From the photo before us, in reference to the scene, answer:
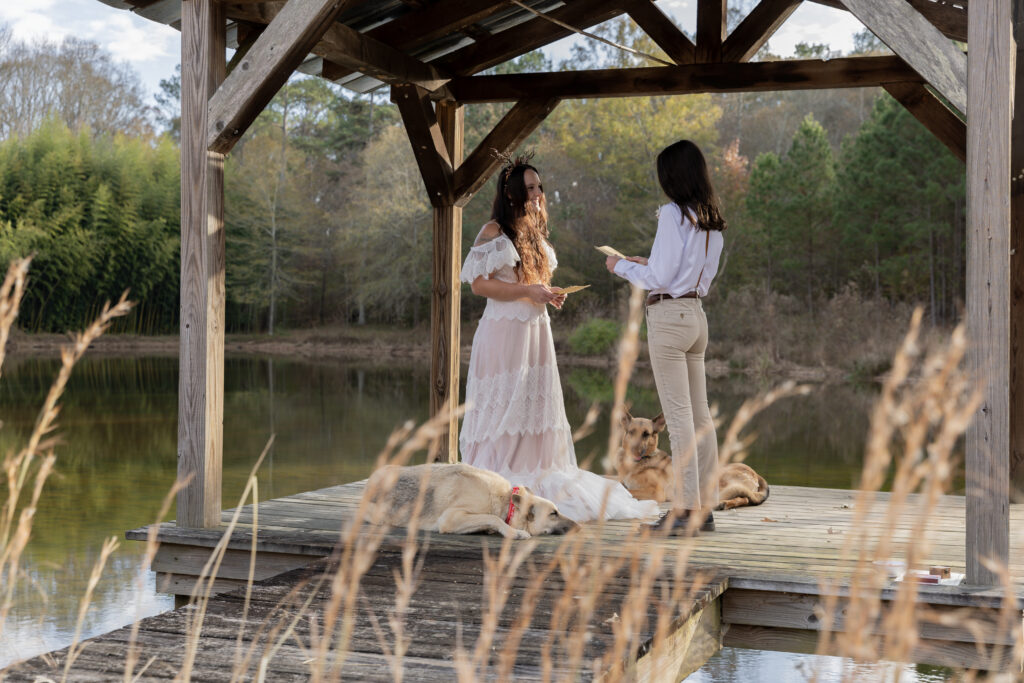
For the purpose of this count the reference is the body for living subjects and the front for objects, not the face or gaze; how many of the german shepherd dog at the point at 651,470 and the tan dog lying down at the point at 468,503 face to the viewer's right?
1

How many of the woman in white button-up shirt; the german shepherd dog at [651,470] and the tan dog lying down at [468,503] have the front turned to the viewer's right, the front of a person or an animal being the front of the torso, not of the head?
1

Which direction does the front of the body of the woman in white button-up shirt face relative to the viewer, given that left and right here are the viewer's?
facing away from the viewer and to the left of the viewer

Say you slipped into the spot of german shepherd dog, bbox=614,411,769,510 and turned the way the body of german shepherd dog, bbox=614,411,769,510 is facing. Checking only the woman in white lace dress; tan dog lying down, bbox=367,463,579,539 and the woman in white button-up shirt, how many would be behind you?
0

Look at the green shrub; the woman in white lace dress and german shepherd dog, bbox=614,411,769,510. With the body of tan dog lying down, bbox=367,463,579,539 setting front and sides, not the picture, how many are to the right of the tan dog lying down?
0

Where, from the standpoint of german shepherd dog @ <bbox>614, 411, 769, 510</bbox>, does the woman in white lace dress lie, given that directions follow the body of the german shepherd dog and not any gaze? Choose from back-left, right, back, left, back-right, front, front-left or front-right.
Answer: front

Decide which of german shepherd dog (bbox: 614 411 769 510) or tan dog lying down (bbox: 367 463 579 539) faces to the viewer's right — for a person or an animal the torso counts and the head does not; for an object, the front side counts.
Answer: the tan dog lying down

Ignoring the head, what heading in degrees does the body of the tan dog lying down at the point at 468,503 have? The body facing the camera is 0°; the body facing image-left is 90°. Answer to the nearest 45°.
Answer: approximately 270°

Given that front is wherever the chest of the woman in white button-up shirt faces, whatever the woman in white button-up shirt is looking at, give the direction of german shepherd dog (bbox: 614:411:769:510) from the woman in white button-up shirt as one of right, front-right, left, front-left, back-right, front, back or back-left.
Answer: front-right

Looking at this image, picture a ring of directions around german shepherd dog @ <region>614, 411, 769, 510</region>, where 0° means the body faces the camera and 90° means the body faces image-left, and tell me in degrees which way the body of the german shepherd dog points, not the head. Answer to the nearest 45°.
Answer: approximately 45°
